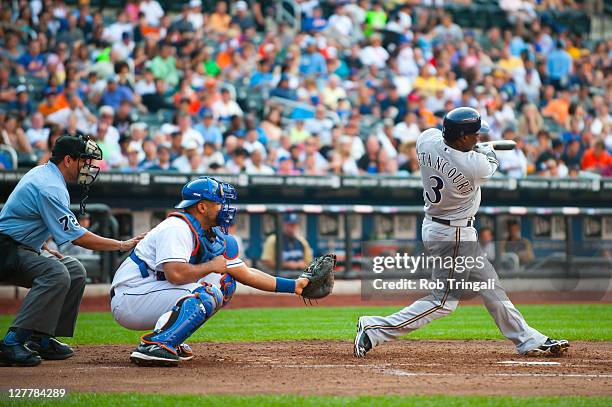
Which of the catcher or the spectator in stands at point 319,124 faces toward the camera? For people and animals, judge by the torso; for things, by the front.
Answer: the spectator in stands

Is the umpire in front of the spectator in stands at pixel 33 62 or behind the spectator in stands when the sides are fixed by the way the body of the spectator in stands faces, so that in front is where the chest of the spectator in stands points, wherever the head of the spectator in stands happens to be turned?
in front

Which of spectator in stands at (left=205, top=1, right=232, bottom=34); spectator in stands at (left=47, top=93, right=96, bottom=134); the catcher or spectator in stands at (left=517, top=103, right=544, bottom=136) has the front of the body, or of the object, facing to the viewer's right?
the catcher

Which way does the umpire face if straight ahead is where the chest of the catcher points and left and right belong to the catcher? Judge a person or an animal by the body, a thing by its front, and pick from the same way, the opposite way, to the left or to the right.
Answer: the same way

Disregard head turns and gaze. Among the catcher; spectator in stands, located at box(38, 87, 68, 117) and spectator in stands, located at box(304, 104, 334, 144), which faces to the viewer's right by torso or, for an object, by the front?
the catcher

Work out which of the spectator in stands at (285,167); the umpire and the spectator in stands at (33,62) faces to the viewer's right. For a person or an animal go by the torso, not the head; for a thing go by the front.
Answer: the umpire

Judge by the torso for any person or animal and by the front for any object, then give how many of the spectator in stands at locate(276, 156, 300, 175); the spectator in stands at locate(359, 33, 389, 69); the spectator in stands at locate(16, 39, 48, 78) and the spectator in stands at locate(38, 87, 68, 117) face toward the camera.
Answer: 4

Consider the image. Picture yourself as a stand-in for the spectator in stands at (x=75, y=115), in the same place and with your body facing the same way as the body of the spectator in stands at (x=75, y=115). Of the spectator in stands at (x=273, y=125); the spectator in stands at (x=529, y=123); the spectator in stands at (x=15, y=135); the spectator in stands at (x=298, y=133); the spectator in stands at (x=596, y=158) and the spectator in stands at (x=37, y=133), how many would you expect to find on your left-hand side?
4

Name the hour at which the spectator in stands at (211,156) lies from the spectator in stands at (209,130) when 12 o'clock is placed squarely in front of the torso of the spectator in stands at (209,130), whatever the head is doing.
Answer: the spectator in stands at (211,156) is roughly at 12 o'clock from the spectator in stands at (209,130).

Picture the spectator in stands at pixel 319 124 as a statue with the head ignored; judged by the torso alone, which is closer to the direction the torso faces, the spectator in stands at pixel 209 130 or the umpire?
the umpire

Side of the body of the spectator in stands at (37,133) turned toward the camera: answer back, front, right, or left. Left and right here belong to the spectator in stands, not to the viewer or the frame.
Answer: front

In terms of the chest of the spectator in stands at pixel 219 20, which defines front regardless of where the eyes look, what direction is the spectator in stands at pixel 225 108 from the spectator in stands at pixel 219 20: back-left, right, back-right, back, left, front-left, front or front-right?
front

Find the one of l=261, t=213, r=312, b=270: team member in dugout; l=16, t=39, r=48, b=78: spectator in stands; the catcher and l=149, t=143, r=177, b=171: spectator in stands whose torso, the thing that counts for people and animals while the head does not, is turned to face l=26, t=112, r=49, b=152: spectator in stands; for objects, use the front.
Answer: l=16, t=39, r=48, b=78: spectator in stands

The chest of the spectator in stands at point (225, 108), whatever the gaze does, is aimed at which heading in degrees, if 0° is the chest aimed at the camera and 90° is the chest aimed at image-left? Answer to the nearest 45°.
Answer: approximately 0°

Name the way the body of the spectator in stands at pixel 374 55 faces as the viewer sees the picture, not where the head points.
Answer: toward the camera

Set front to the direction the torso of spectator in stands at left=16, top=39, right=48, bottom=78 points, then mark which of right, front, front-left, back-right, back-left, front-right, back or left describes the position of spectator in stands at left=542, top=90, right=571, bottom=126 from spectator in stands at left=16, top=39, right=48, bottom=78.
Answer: left

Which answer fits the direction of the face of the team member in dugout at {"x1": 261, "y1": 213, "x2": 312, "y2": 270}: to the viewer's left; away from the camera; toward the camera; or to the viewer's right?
toward the camera

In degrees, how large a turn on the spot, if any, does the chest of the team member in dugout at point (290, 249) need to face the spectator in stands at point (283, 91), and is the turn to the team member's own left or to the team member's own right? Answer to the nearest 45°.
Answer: approximately 180°

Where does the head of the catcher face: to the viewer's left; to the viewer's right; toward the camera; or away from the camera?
to the viewer's right

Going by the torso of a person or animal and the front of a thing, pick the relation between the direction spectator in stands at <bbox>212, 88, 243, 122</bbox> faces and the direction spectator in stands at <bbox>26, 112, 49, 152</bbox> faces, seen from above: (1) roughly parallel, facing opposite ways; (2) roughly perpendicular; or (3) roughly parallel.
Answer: roughly parallel

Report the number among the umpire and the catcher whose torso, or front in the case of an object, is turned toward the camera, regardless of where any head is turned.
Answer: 0
